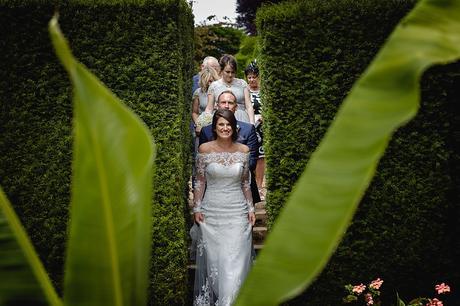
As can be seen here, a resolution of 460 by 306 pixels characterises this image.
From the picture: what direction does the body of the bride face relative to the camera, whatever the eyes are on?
toward the camera

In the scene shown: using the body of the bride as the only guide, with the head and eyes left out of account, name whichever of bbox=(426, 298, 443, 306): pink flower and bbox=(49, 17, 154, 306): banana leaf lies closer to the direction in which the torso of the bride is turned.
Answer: the banana leaf

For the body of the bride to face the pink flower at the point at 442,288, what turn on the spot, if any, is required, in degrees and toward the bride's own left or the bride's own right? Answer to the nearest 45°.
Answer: approximately 45° to the bride's own left

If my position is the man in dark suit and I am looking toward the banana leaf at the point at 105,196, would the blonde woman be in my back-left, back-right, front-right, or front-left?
back-right

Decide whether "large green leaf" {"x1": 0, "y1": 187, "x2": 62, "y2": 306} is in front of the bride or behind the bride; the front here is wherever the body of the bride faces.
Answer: in front

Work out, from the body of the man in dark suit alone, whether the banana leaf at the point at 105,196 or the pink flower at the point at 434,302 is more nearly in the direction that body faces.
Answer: the banana leaf

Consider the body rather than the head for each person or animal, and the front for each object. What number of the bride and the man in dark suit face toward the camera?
2

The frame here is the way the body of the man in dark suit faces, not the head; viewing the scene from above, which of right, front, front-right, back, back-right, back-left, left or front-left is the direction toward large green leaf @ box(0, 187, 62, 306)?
front

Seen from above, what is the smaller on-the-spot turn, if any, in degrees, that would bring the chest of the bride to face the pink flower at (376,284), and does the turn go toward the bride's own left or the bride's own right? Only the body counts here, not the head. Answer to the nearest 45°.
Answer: approximately 45° to the bride's own left

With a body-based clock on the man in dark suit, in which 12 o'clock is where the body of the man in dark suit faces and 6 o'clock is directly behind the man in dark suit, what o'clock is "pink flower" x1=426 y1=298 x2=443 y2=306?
The pink flower is roughly at 11 o'clock from the man in dark suit.

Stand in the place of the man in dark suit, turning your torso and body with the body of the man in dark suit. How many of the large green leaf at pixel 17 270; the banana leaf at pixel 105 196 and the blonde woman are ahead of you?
2

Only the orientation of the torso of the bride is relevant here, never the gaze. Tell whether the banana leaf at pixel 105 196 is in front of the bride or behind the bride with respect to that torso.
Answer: in front

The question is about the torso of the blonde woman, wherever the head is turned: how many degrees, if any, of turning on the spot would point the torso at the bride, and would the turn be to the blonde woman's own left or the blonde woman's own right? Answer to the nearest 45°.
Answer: approximately 45° to the blonde woman's own right

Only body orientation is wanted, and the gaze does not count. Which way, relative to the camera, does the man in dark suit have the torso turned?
toward the camera
